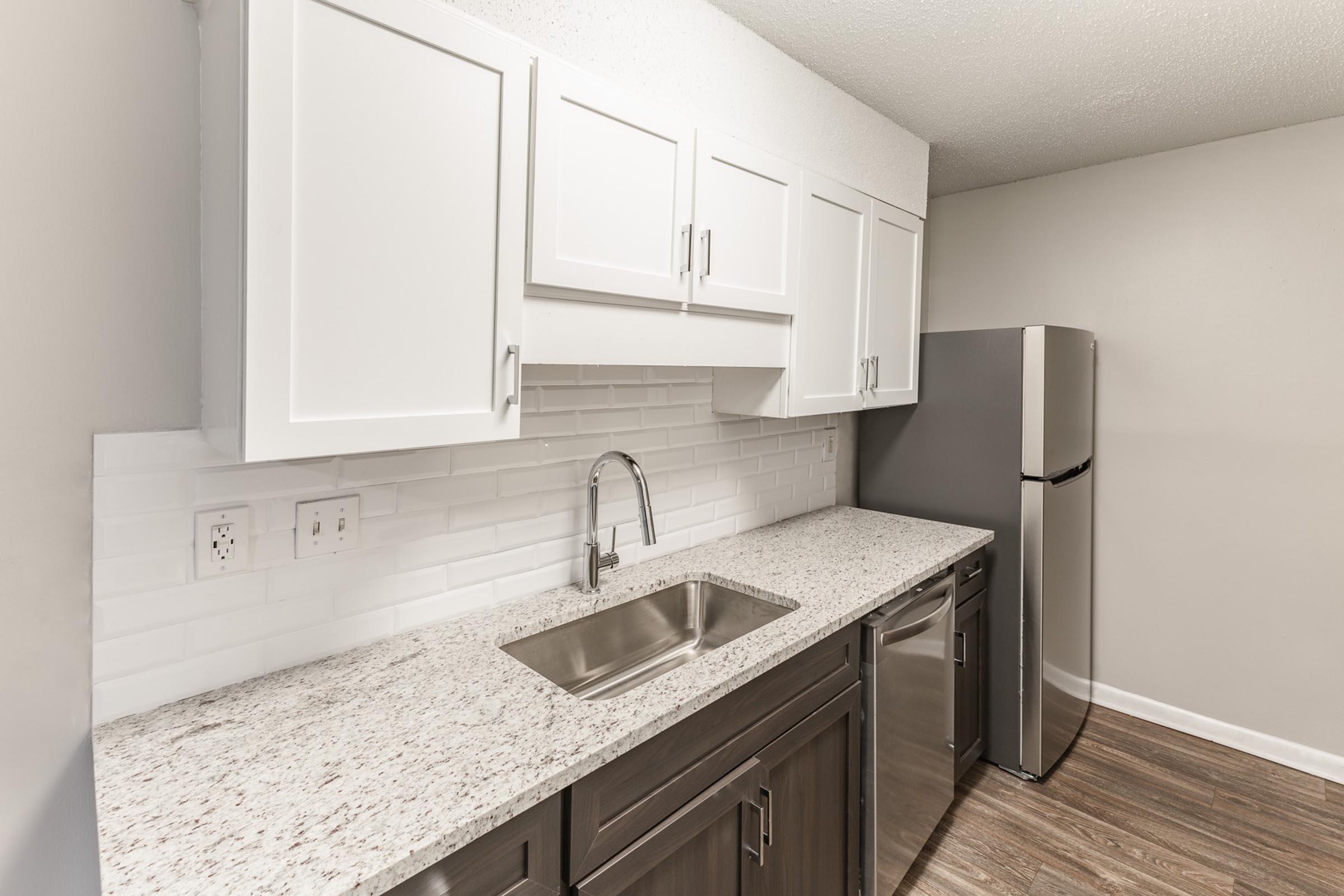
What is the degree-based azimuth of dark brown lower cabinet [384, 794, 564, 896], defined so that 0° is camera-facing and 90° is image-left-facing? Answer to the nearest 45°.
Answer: approximately 315°

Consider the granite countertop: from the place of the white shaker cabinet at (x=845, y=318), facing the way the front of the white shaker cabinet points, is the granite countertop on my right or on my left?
on my right

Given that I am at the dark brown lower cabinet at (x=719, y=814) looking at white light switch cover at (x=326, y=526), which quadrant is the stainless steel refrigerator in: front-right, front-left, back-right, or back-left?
back-right

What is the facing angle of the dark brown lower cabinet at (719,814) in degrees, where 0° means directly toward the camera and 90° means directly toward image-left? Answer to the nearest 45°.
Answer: approximately 315°

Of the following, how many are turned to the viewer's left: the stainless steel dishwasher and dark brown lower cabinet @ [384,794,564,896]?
0

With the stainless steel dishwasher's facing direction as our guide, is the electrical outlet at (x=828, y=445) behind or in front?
behind

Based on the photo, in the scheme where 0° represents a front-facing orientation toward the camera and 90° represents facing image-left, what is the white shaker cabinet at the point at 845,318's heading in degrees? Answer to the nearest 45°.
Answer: approximately 315°

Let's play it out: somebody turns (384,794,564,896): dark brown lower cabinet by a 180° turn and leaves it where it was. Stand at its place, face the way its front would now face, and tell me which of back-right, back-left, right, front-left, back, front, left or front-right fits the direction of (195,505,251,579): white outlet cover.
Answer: front

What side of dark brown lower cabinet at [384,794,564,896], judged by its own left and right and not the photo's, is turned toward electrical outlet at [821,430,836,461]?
left

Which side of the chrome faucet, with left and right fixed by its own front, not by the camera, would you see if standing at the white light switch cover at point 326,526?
right

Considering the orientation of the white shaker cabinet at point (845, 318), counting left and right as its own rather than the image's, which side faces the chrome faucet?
right
